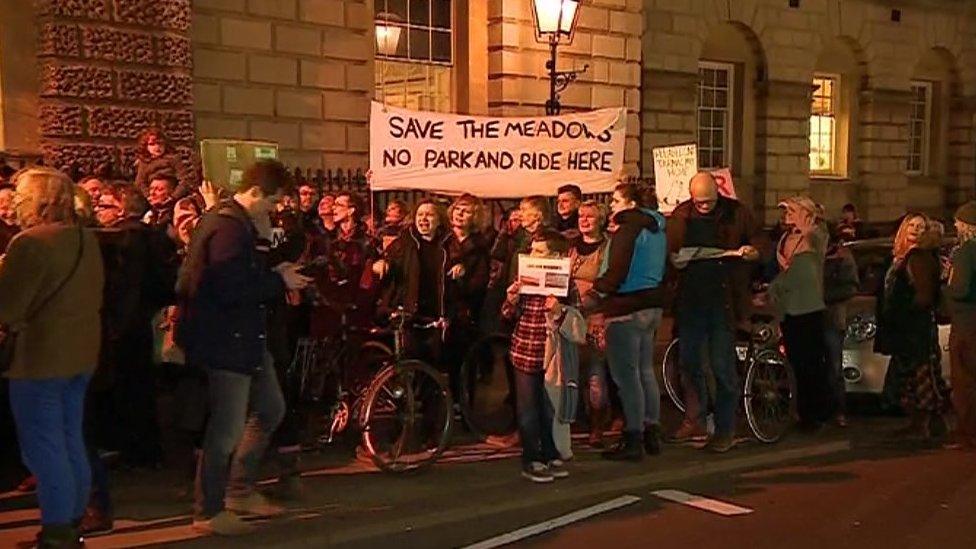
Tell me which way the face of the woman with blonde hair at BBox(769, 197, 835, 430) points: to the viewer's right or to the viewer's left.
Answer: to the viewer's left

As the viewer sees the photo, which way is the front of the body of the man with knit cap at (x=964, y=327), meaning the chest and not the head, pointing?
to the viewer's left

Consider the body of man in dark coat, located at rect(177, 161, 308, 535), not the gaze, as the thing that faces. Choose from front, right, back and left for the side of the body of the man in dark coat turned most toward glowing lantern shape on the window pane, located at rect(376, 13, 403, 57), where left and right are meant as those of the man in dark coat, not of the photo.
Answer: left

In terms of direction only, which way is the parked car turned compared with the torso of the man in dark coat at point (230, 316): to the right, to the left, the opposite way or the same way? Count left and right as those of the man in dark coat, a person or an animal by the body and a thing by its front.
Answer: the opposite way

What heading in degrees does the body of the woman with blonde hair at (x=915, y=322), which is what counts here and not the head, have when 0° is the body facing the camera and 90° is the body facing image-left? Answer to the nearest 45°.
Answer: approximately 45°

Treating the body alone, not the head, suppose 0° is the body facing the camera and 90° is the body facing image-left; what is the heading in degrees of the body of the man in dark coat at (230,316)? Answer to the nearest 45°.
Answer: approximately 270°

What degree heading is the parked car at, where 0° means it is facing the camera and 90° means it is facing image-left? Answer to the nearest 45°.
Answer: approximately 45°

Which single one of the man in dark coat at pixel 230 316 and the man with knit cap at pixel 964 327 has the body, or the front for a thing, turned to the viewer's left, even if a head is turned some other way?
the man with knit cap

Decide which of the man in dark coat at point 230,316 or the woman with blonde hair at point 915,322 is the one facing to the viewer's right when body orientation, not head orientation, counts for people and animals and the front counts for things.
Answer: the man in dark coat
